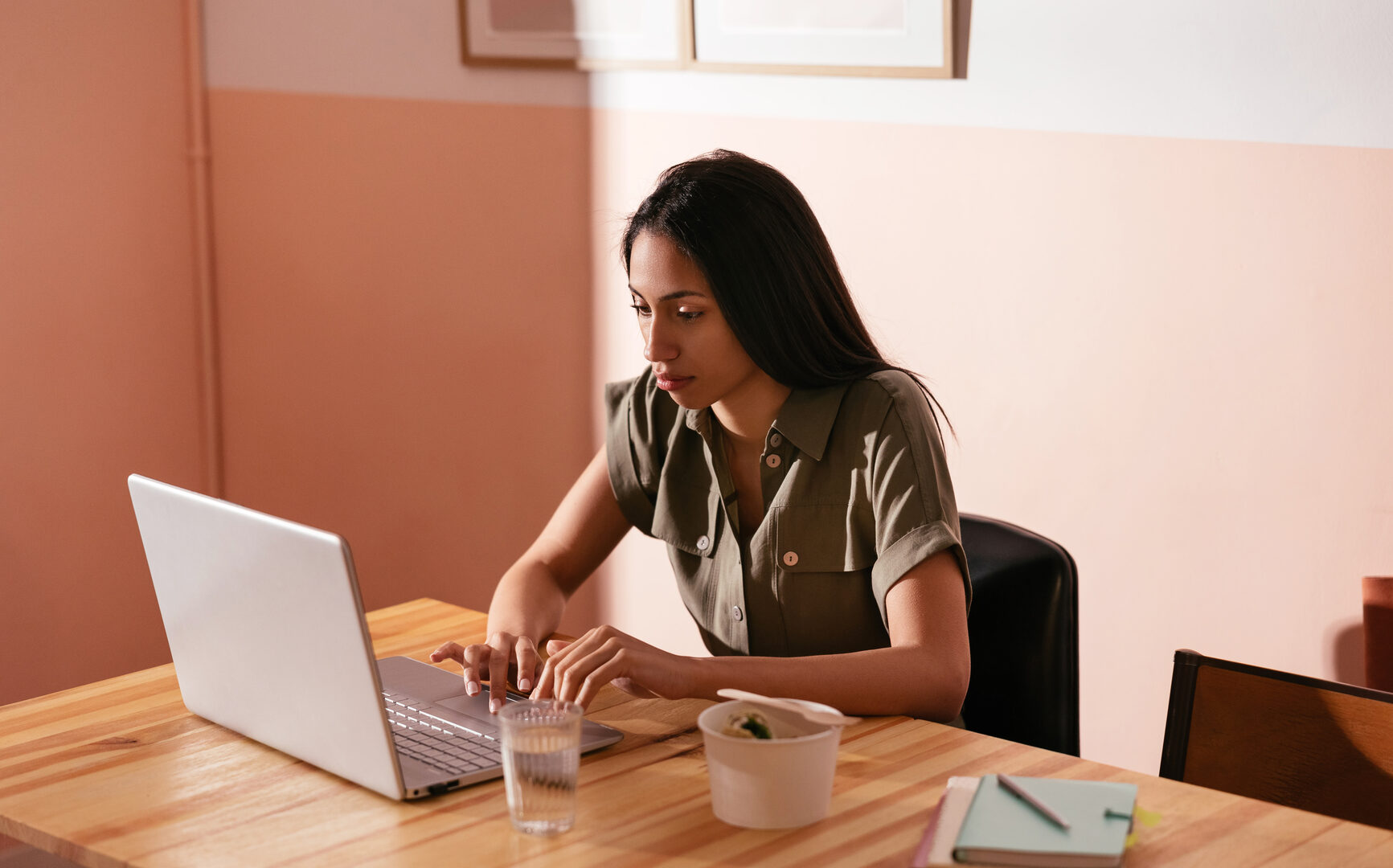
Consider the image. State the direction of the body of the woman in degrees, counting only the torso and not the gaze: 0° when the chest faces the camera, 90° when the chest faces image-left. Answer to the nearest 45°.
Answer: approximately 45°

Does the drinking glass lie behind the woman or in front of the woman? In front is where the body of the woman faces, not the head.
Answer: in front

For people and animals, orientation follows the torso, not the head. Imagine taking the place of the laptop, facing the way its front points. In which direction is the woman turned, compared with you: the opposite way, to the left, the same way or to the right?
the opposite way

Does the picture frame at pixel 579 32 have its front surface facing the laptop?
yes

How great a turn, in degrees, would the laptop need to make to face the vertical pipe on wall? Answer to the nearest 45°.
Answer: approximately 45° to its left

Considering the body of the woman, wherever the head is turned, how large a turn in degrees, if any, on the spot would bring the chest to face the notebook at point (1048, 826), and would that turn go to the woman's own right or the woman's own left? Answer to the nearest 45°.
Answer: approximately 45° to the woman's own left

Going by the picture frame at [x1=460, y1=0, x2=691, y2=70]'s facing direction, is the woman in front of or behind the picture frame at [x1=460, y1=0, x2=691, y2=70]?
in front

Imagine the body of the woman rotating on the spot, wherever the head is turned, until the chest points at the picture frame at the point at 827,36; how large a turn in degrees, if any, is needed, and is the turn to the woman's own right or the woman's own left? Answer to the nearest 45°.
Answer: approximately 135° to the woman's own right

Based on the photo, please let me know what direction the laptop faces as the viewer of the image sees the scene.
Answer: facing away from the viewer and to the right of the viewer

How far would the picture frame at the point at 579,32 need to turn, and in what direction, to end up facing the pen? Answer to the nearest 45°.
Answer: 0° — it already faces it

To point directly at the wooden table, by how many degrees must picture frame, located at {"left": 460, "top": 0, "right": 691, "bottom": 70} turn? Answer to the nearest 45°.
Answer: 0° — it already faces it

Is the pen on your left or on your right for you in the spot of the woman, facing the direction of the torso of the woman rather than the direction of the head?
on your left
